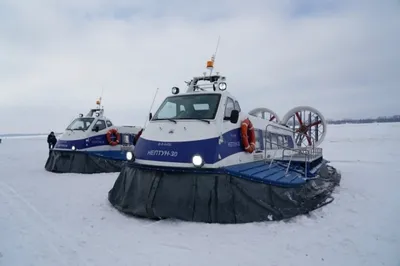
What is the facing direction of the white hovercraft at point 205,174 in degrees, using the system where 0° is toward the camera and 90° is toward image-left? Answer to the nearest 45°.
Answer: approximately 45°

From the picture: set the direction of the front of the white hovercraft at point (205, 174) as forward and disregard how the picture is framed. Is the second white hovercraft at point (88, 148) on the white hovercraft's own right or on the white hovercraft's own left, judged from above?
on the white hovercraft's own right

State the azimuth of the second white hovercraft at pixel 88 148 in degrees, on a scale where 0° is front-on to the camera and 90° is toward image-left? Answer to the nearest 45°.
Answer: approximately 45°

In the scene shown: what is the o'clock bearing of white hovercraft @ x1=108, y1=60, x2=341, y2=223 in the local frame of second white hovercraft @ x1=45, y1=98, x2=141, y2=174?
The white hovercraft is roughly at 10 o'clock from the second white hovercraft.
